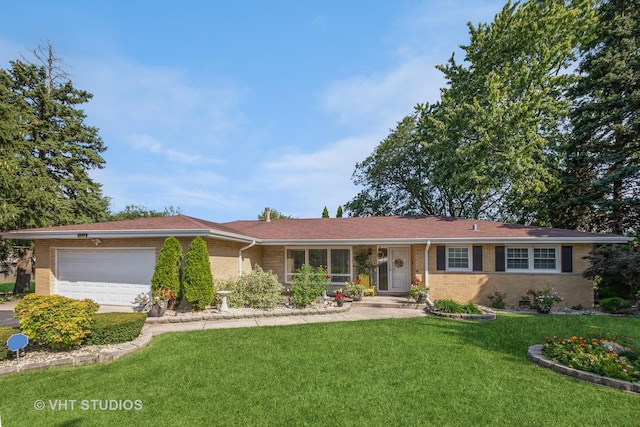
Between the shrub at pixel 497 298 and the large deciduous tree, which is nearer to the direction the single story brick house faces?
the shrub

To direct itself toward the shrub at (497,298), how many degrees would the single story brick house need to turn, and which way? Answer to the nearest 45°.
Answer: approximately 90° to its left

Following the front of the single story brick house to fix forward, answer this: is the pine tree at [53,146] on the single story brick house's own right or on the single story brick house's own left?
on the single story brick house's own right

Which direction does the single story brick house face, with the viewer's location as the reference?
facing the viewer

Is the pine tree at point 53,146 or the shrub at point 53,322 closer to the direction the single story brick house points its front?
the shrub

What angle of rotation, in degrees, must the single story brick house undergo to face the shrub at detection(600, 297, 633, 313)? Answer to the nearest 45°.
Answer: approximately 90° to its left

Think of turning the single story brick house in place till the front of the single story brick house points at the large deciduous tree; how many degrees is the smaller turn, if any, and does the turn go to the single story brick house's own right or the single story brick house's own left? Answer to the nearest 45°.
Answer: approximately 135° to the single story brick house's own left

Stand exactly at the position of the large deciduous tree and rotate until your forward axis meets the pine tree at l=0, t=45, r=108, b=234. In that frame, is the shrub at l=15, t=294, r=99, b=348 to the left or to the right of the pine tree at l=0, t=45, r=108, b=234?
left

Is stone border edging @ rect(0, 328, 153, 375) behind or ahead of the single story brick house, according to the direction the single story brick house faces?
ahead

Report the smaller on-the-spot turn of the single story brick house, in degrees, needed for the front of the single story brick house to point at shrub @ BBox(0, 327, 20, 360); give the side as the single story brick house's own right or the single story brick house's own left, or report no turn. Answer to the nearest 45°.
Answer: approximately 45° to the single story brick house's own right

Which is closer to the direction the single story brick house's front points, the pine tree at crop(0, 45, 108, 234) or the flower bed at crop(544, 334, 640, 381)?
the flower bed
